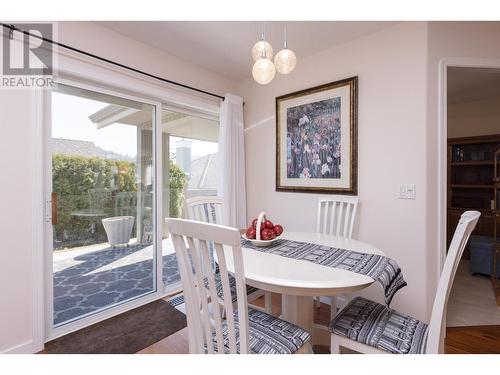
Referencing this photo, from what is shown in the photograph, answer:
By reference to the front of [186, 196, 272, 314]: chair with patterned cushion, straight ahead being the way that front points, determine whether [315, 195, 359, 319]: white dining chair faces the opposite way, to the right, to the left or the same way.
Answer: to the right

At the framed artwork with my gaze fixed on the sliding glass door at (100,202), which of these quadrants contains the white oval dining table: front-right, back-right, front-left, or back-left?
front-left

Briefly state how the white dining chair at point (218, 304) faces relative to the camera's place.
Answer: facing away from the viewer and to the right of the viewer

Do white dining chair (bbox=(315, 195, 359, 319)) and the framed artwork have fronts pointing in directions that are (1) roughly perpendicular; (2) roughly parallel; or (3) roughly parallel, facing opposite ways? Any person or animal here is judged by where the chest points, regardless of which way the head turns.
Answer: roughly parallel

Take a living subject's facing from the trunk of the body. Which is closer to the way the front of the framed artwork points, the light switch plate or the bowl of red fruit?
the bowl of red fruit

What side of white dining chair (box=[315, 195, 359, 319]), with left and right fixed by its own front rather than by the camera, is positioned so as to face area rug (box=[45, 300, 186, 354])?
front

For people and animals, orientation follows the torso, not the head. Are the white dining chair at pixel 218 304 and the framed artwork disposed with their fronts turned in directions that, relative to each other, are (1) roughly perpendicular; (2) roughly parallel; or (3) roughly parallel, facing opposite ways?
roughly parallel, facing opposite ways

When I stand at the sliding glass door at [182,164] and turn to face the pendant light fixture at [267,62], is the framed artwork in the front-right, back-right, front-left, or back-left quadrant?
front-left

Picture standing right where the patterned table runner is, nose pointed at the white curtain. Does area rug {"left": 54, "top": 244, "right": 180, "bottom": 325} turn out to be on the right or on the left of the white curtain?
left

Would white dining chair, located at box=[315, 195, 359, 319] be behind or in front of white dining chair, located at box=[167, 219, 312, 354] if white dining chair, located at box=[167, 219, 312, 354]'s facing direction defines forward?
in front

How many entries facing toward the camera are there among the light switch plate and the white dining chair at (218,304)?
1

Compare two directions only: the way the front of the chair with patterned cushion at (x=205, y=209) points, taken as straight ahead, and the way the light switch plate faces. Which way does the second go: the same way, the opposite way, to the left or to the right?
to the right

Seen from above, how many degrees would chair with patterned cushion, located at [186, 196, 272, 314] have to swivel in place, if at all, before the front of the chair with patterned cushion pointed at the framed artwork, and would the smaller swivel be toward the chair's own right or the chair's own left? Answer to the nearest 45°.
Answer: approximately 45° to the chair's own left

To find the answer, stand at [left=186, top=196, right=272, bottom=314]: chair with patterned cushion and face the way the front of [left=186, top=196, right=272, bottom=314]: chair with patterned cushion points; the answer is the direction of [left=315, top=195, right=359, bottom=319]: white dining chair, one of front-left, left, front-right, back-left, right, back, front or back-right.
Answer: front-left

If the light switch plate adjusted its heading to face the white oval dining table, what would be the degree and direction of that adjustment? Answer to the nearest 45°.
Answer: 0° — it already faces it

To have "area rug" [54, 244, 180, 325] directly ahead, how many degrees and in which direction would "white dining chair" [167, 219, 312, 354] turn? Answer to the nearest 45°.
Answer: approximately 90° to its left

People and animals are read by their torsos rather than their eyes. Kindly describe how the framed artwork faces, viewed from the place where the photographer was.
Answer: facing the viewer and to the left of the viewer

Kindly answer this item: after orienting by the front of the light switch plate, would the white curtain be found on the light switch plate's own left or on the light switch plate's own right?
on the light switch plate's own right

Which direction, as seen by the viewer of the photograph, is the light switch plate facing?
facing the viewer

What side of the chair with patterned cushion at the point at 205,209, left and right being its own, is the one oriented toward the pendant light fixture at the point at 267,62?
front

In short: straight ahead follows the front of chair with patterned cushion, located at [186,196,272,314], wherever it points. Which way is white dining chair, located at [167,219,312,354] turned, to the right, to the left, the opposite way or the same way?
to the left
